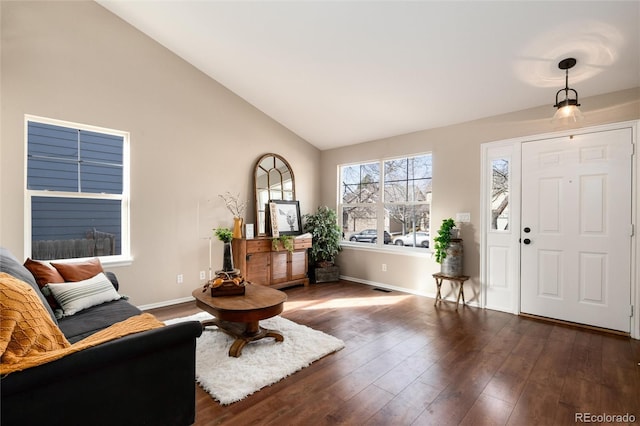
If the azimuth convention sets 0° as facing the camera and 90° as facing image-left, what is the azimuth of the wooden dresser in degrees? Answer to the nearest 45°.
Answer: approximately 315°

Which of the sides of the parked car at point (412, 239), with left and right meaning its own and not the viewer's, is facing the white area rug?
left

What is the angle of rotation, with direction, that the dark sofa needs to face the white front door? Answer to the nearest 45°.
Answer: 0° — it already faces it

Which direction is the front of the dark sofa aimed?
to the viewer's right

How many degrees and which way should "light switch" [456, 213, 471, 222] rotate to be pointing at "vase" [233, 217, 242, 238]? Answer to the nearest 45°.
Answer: approximately 90° to its right

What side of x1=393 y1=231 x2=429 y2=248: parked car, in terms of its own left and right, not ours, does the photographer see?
left

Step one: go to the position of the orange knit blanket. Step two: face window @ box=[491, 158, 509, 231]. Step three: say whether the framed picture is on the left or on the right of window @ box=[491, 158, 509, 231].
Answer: left

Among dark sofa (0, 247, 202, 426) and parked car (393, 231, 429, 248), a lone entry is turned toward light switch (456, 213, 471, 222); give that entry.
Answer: the dark sofa

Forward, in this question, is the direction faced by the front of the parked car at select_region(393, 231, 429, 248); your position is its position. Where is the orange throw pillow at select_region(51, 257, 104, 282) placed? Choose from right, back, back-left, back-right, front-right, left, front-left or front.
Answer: front-left
